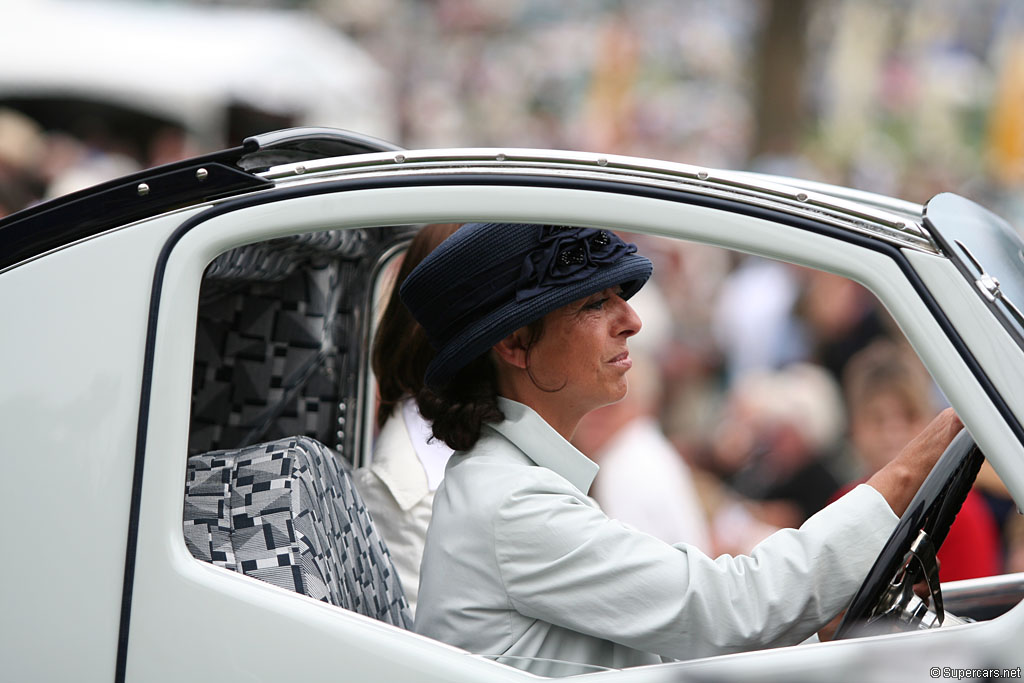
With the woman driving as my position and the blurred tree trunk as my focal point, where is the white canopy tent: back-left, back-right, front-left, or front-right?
front-left

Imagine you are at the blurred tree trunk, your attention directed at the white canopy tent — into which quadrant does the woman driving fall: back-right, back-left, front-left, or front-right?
front-left

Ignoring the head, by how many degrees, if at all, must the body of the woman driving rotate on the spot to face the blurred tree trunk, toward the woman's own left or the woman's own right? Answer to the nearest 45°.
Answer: approximately 90° to the woman's own left

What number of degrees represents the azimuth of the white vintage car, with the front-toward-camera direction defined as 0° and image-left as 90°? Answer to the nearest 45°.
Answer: approximately 270°

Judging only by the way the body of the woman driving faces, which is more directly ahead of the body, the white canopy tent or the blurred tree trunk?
the blurred tree trunk

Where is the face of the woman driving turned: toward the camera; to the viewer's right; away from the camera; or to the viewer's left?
to the viewer's right

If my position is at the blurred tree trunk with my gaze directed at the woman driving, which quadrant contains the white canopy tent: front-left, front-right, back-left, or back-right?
front-right

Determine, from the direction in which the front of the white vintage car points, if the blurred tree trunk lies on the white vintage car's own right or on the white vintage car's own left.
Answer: on the white vintage car's own left

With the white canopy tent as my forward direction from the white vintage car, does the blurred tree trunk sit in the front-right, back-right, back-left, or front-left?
front-right

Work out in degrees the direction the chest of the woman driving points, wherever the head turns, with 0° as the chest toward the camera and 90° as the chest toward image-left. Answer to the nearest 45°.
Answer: approximately 270°
